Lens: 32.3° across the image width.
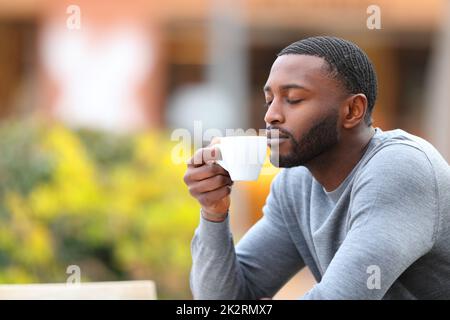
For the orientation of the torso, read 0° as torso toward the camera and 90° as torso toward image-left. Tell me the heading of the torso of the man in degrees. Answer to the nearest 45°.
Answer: approximately 45°
